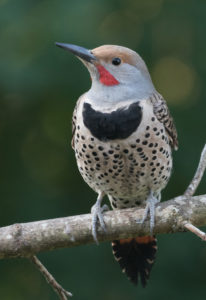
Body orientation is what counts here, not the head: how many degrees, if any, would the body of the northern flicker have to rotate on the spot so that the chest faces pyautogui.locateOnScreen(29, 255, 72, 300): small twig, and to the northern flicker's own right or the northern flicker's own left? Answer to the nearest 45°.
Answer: approximately 45° to the northern flicker's own right

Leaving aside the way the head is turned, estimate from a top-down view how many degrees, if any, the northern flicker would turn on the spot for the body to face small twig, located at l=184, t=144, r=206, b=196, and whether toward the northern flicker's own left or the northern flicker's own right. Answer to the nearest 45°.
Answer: approximately 45° to the northern flicker's own left

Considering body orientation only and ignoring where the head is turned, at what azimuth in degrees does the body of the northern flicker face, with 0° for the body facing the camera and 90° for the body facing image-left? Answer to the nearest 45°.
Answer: approximately 0°
